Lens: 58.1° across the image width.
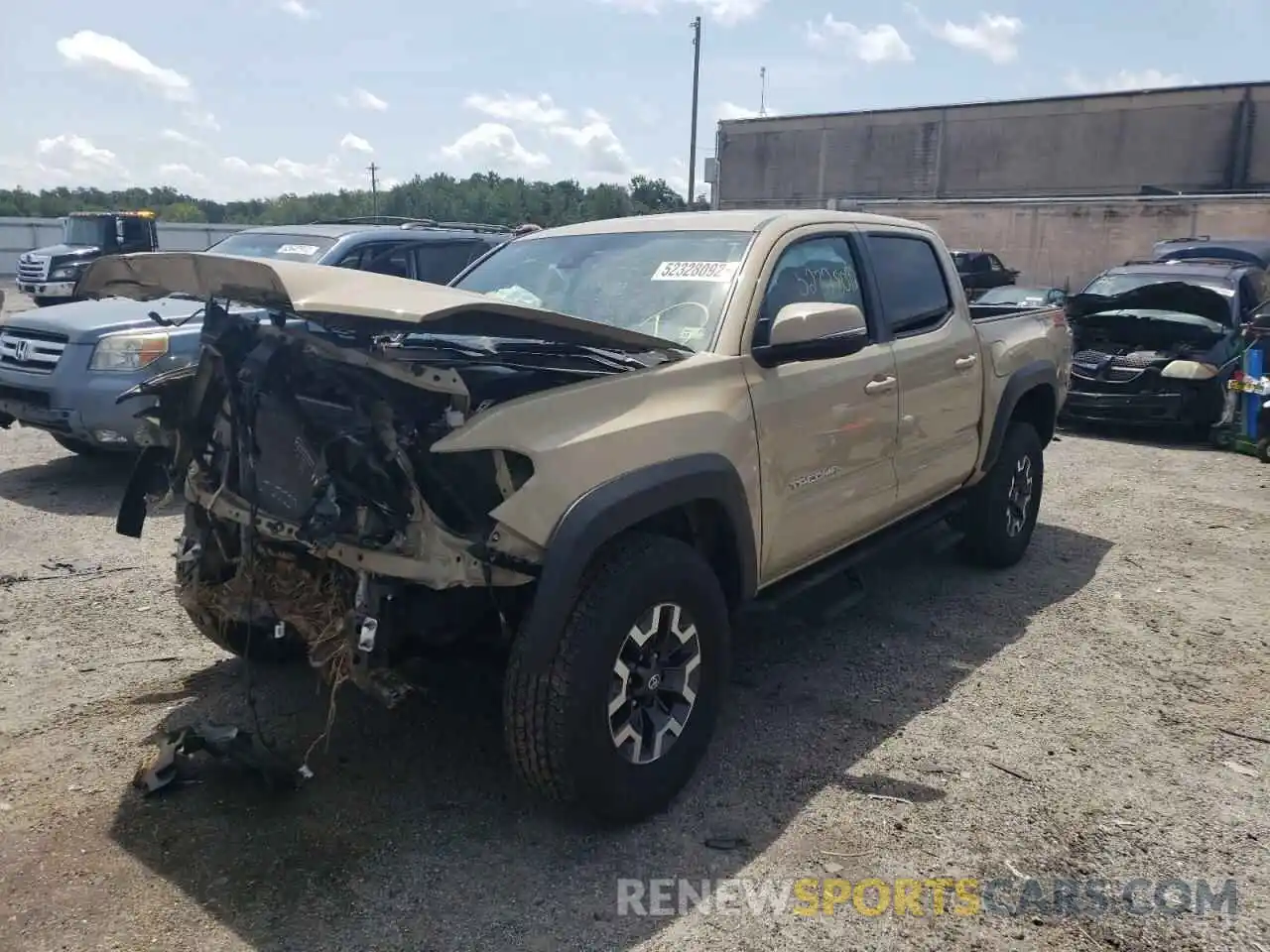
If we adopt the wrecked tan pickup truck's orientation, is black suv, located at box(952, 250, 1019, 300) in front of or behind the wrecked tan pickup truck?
behind

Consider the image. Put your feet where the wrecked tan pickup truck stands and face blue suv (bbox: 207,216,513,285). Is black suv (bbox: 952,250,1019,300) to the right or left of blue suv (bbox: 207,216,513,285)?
right

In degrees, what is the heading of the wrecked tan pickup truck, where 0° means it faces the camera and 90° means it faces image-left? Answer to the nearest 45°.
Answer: approximately 45°

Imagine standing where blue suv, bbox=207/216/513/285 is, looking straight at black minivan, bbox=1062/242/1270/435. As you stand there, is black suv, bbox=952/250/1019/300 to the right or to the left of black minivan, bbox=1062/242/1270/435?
left

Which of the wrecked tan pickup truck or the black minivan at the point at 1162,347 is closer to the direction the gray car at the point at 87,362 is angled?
the wrecked tan pickup truck

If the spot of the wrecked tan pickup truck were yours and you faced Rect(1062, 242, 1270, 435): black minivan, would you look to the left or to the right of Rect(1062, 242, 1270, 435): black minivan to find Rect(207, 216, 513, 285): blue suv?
left

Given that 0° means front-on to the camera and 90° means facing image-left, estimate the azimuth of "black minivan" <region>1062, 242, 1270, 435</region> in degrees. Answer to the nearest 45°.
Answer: approximately 45°
